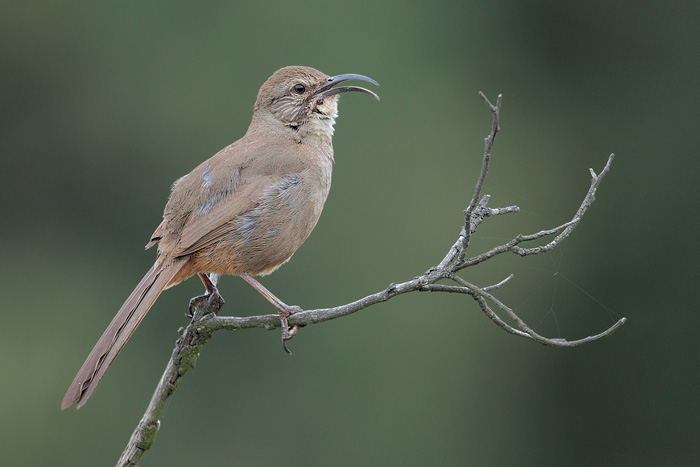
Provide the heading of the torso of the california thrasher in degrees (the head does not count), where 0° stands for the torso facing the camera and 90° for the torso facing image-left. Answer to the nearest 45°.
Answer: approximately 270°
